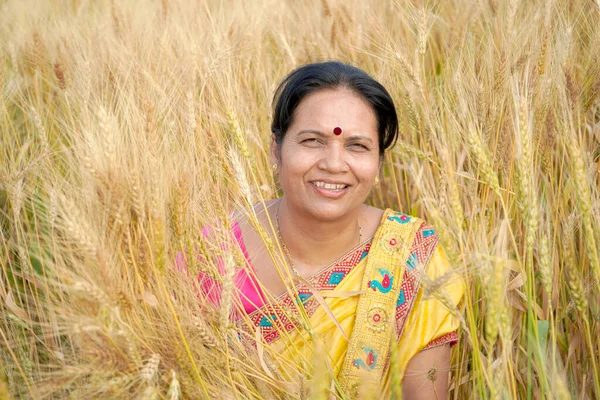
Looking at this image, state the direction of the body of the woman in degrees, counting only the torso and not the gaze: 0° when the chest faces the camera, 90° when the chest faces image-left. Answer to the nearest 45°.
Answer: approximately 0°
